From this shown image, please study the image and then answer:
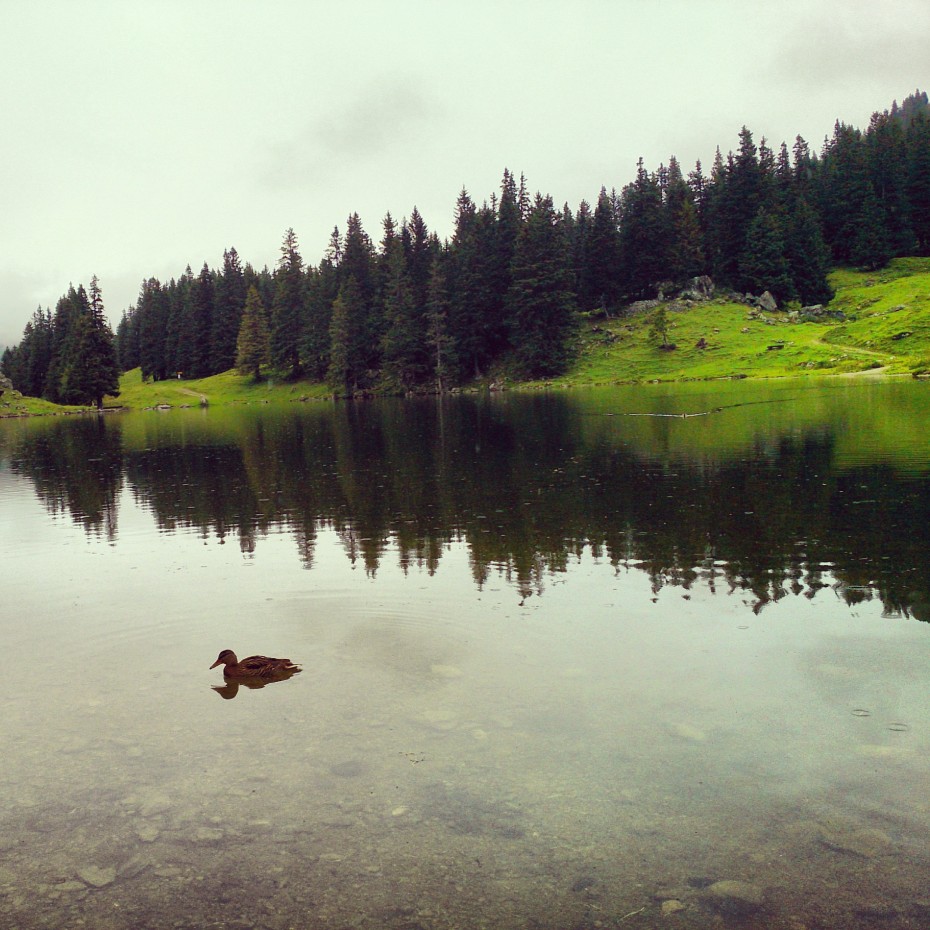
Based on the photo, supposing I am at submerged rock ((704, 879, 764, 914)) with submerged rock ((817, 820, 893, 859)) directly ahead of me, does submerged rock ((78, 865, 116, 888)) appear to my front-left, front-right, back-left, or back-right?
back-left

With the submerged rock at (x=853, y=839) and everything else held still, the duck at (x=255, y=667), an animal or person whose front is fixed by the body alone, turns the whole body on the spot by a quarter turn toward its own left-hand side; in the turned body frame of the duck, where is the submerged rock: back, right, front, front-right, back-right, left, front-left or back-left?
front-left

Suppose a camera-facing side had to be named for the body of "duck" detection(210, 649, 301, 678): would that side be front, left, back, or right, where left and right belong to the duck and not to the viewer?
left

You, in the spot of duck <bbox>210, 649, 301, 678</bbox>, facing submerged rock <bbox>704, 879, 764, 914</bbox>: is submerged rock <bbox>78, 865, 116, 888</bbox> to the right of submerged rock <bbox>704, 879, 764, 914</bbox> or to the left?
right

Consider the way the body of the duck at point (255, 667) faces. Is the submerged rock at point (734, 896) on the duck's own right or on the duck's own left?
on the duck's own left

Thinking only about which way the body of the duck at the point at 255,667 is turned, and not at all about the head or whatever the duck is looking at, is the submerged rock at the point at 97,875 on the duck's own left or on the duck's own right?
on the duck's own left
